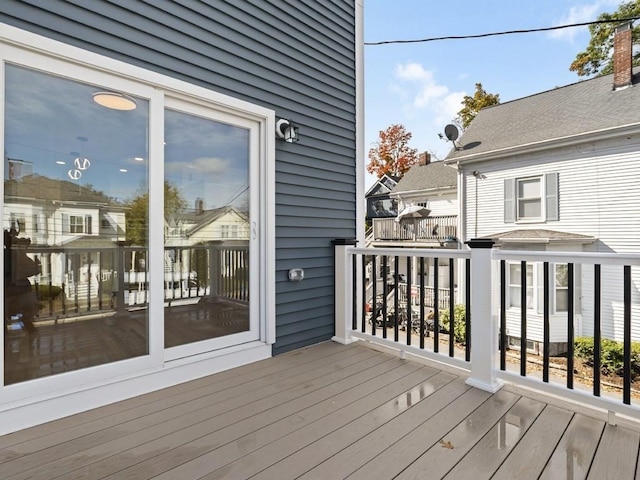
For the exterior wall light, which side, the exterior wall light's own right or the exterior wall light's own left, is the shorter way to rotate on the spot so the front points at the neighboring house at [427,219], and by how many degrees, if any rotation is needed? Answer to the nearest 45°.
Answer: approximately 90° to the exterior wall light's own left

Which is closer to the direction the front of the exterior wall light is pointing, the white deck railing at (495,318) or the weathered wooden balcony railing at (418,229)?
the white deck railing

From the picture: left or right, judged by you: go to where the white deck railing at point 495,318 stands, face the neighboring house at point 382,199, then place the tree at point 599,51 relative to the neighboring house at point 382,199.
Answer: right

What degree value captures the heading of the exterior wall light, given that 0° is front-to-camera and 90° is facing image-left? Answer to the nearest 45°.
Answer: approximately 315°

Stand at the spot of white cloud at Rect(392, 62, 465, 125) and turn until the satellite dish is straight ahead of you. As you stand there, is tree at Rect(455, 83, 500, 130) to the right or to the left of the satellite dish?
left

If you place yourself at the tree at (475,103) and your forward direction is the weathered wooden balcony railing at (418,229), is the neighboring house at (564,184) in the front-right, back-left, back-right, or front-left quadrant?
front-left

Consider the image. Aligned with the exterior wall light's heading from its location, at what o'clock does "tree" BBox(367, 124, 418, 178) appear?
The tree is roughly at 8 o'clock from the exterior wall light.

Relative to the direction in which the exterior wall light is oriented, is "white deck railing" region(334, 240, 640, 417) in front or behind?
in front

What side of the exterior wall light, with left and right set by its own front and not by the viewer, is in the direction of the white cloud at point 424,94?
left

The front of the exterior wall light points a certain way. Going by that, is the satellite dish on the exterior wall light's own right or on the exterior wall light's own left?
on the exterior wall light's own left

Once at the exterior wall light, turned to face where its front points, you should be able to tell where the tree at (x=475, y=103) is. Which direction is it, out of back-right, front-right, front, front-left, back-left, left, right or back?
left

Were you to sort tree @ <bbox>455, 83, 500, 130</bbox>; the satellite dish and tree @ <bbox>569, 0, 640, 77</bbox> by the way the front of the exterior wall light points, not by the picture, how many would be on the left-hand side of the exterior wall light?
3

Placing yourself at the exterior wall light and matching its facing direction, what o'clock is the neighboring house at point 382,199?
The neighboring house is roughly at 8 o'clock from the exterior wall light.

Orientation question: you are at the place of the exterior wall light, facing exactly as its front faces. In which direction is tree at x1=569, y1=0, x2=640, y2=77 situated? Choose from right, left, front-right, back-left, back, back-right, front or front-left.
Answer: left
